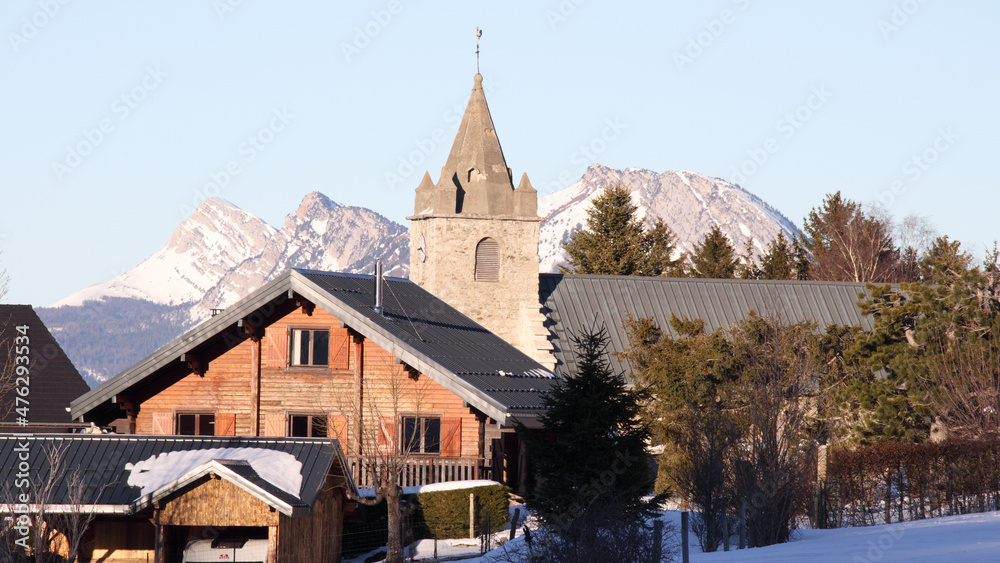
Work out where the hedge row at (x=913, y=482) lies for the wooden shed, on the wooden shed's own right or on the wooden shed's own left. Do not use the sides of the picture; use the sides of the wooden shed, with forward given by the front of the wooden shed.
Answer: on the wooden shed's own left

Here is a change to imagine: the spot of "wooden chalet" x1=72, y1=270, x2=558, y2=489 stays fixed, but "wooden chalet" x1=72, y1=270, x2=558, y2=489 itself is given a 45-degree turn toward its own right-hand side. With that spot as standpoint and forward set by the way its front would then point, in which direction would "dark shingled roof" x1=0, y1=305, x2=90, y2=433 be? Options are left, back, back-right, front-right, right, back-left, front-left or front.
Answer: right

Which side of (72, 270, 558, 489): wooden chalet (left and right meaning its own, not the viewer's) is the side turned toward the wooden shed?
front

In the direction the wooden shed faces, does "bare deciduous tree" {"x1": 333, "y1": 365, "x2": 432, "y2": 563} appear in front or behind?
behind

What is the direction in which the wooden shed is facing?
toward the camera

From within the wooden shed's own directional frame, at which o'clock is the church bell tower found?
The church bell tower is roughly at 7 o'clock from the wooden shed.

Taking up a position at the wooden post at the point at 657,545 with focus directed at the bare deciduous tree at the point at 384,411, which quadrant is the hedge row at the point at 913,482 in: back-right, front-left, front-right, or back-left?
front-right

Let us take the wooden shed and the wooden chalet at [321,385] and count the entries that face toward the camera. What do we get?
2

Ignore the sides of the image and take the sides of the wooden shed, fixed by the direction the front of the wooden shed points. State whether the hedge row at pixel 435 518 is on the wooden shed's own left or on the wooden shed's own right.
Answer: on the wooden shed's own left

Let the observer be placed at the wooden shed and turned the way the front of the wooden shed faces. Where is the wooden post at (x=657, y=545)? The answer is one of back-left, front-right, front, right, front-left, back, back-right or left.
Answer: front-left

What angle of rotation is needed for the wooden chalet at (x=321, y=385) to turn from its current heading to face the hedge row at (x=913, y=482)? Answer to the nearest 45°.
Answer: approximately 45° to its left

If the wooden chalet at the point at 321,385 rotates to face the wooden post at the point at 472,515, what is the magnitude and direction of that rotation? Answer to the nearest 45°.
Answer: approximately 45° to its left

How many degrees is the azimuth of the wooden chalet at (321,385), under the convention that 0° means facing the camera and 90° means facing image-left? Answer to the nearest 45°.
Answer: approximately 0°
